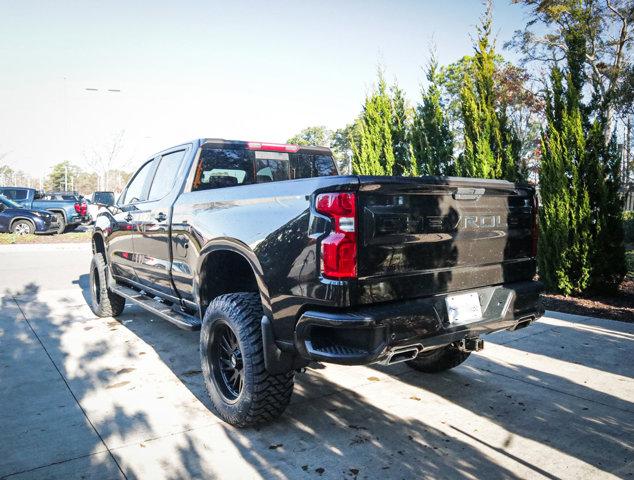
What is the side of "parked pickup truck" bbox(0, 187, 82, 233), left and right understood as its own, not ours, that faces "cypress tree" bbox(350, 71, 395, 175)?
back

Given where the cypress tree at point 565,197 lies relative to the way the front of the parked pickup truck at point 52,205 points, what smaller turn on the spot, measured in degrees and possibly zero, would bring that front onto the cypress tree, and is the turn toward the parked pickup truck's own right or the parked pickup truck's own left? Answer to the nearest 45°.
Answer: approximately 135° to the parked pickup truck's own left

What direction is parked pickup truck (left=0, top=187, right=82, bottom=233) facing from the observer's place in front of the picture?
facing away from the viewer and to the left of the viewer

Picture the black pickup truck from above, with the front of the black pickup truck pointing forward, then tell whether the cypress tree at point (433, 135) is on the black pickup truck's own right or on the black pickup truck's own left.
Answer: on the black pickup truck's own right

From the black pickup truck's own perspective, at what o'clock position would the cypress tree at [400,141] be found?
The cypress tree is roughly at 2 o'clock from the black pickup truck.

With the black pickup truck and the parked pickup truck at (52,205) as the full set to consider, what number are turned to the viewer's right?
0

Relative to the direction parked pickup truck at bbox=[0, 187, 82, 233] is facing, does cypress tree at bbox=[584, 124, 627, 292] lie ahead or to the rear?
to the rear

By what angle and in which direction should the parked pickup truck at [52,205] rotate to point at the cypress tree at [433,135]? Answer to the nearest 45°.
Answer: approximately 180°

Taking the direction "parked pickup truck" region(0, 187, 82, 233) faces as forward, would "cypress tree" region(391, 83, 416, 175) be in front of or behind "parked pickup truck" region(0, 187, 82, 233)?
behind

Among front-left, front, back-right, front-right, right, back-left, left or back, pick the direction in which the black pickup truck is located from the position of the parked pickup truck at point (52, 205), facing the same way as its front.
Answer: back-left

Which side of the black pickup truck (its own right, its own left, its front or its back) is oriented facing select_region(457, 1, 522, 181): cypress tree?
right

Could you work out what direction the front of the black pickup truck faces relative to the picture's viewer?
facing away from the viewer and to the left of the viewer

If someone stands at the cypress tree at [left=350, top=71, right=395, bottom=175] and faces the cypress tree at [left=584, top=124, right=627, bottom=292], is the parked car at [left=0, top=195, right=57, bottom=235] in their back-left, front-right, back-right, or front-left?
back-right
